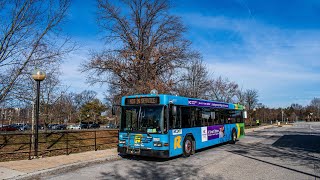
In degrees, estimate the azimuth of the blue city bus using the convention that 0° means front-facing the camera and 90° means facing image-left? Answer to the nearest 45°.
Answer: approximately 45°
